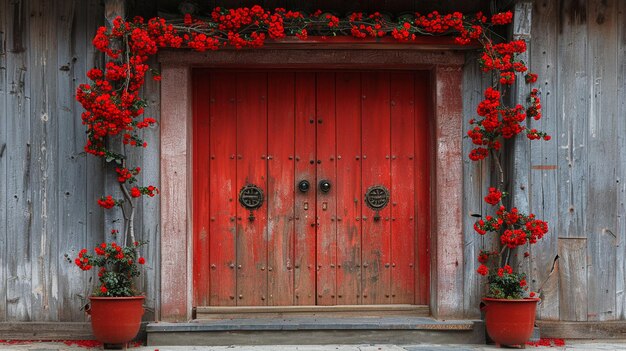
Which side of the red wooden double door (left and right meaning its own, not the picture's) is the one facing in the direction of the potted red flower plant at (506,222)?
left

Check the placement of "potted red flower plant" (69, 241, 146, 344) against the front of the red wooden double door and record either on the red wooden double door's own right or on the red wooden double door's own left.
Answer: on the red wooden double door's own right

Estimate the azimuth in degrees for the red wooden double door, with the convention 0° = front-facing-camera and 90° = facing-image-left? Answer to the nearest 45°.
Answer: approximately 0°
